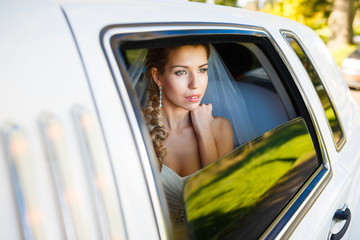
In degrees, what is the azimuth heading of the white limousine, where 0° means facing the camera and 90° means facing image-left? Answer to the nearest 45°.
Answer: approximately 45°

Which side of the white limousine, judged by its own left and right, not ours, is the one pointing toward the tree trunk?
back
